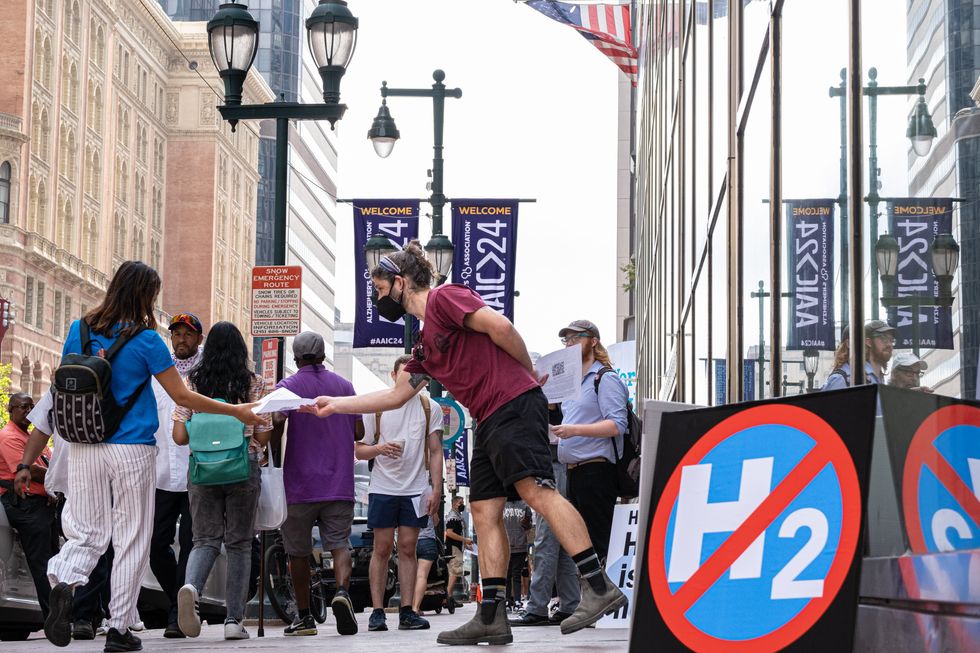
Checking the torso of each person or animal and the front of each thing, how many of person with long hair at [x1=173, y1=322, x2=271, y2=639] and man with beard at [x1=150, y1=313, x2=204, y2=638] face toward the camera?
1

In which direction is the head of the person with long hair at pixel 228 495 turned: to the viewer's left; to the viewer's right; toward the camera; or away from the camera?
away from the camera

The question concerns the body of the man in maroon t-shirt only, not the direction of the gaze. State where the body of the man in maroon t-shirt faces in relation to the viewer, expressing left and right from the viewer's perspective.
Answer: facing to the left of the viewer

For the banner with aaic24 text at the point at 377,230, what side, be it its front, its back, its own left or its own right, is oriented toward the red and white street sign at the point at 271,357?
front

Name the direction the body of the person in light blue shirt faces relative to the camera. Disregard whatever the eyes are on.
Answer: to the viewer's left

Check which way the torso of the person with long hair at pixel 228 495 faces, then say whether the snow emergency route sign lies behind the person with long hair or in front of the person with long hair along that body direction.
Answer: in front

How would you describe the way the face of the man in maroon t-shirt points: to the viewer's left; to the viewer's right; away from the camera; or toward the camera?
to the viewer's left

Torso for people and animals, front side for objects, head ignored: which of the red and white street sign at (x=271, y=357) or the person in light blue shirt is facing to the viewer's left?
the person in light blue shirt

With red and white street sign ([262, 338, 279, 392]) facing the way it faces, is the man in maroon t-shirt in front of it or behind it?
in front

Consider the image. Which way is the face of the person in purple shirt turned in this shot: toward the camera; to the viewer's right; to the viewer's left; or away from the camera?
away from the camera
